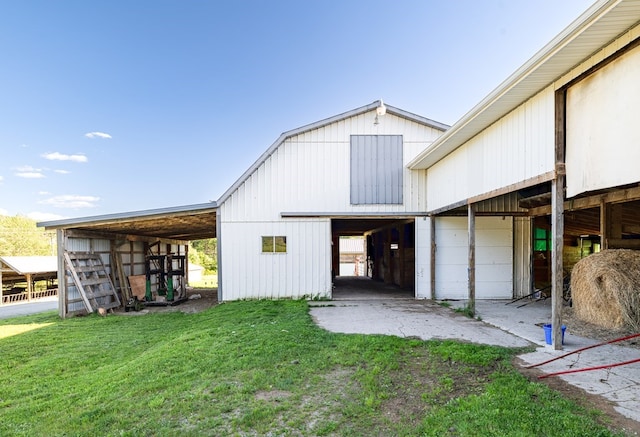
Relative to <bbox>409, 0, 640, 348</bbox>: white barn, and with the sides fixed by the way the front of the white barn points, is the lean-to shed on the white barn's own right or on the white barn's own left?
on the white barn's own right

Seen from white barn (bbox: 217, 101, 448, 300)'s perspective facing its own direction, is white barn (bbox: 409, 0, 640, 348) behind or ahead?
ahead

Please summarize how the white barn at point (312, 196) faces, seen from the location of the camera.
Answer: facing the viewer

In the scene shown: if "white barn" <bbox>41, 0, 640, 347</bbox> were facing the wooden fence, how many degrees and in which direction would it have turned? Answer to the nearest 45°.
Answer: approximately 135° to its right

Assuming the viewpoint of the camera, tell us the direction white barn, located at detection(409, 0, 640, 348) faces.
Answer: facing the viewer and to the left of the viewer
